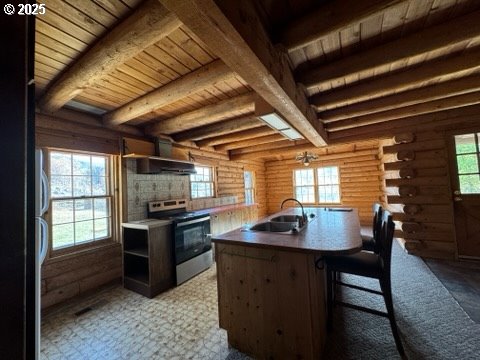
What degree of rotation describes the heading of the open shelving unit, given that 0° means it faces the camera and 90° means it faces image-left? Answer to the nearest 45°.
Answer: approximately 45°

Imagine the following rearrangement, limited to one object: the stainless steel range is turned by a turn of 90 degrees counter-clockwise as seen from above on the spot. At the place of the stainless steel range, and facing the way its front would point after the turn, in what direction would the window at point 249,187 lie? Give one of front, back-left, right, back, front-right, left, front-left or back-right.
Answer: front

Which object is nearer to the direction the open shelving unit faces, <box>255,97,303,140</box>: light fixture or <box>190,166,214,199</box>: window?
the light fixture

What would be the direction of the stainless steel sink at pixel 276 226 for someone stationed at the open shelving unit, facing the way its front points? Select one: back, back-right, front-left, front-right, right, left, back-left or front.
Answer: left

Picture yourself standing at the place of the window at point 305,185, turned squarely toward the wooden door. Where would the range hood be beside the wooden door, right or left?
right

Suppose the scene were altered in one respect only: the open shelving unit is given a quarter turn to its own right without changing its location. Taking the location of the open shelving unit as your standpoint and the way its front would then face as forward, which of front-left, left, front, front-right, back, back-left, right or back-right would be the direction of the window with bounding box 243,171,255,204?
right

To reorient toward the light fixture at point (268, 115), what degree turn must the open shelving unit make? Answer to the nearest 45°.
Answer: approximately 90° to its left

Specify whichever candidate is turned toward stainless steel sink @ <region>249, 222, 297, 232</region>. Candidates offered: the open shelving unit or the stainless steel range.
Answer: the stainless steel range

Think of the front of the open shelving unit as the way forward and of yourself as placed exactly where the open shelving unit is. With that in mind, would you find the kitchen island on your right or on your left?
on your left

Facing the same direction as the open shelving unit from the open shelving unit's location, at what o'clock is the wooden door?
The wooden door is roughly at 8 o'clock from the open shelving unit.
